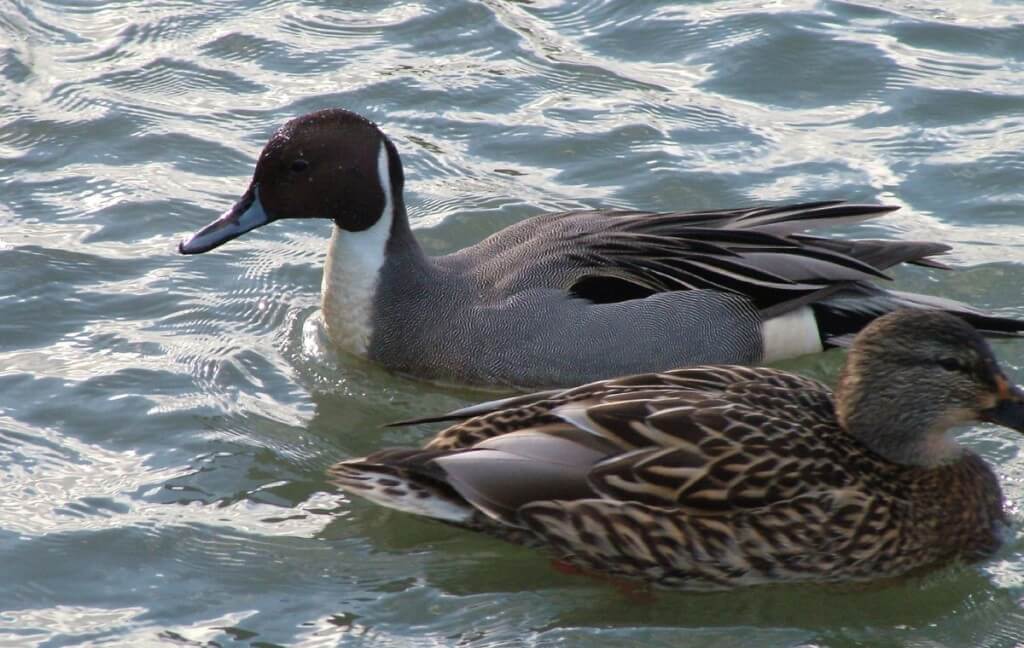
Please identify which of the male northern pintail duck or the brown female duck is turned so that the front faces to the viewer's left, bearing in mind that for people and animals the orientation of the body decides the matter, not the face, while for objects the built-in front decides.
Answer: the male northern pintail duck

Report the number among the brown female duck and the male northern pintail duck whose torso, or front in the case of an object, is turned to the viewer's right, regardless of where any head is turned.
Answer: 1

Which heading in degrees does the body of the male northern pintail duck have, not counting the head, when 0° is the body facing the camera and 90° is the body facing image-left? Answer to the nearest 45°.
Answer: approximately 90°

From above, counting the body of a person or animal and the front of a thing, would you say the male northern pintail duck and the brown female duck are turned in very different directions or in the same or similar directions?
very different directions

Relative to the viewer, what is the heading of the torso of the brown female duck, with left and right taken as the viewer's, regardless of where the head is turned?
facing to the right of the viewer

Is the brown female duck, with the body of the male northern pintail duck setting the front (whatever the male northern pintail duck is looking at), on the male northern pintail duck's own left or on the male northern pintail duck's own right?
on the male northern pintail duck's own left

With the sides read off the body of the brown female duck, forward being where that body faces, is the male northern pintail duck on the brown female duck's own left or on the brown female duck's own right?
on the brown female duck's own left
